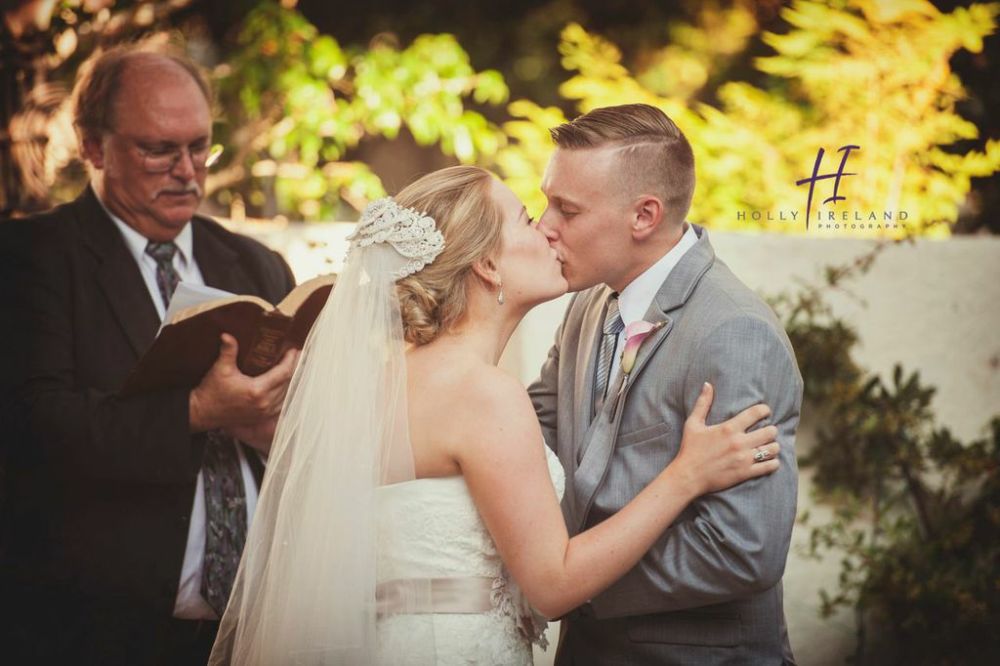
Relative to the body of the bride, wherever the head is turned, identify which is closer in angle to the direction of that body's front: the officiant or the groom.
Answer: the groom

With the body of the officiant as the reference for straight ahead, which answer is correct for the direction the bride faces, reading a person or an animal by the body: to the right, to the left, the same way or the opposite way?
to the left

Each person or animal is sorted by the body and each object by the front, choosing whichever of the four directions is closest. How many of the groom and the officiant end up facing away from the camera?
0

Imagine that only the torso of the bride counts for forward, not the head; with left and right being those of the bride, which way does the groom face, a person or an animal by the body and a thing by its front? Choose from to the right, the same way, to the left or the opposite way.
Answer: the opposite way

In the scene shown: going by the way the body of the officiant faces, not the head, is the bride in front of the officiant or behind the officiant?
in front

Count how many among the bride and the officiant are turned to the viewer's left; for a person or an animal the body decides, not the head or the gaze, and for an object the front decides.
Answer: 0

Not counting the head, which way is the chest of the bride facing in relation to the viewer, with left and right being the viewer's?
facing away from the viewer and to the right of the viewer

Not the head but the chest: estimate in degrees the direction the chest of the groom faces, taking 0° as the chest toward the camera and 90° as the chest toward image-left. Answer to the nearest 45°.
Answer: approximately 45°

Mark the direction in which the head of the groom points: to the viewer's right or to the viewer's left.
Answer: to the viewer's left

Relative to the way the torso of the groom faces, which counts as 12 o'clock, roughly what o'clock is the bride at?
The bride is roughly at 1 o'clock from the groom.

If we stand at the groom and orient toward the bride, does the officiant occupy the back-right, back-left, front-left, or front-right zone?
front-right

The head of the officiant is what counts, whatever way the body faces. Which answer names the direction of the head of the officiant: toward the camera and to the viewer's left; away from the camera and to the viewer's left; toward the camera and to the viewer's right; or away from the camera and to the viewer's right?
toward the camera and to the viewer's right

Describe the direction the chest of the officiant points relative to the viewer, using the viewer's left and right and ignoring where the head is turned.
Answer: facing the viewer and to the right of the viewer

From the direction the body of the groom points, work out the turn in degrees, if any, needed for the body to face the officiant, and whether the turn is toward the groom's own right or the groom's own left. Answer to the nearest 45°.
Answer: approximately 45° to the groom's own right

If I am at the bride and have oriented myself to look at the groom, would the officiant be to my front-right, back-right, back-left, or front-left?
back-left
